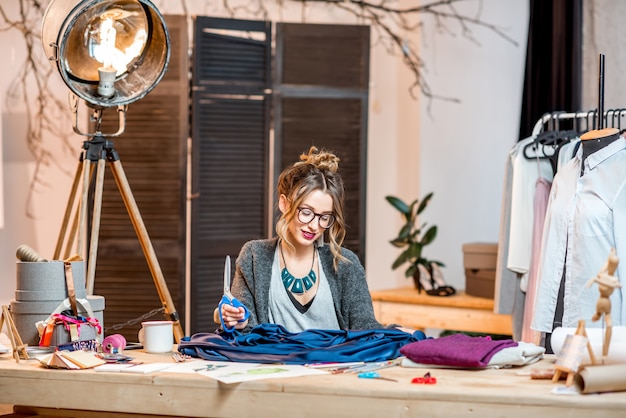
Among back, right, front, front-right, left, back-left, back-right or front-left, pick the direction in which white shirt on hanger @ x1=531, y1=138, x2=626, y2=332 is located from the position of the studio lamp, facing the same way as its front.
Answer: front-left

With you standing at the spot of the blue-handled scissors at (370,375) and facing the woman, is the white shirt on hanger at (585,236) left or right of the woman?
right

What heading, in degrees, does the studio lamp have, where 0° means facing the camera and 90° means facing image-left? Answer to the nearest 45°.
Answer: approximately 315°

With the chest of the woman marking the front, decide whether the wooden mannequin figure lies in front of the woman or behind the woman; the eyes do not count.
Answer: in front

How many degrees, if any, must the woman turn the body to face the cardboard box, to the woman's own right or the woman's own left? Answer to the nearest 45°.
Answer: approximately 135° to the woman's own left

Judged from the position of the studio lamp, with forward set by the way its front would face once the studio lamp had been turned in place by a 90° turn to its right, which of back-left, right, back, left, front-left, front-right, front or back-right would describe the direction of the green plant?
back

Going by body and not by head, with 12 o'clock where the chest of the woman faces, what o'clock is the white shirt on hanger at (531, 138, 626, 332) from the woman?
The white shirt on hanger is roughly at 8 o'clock from the woman.

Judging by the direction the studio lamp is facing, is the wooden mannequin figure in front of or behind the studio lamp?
in front

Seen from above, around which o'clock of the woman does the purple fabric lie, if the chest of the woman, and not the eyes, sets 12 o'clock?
The purple fabric is roughly at 11 o'clock from the woman.

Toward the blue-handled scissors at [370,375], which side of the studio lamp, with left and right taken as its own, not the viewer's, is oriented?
front

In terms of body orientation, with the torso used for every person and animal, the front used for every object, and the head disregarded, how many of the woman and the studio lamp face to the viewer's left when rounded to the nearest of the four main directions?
0

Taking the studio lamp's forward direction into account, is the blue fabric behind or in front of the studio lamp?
in front

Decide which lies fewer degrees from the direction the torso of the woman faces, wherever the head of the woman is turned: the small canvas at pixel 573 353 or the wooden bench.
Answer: the small canvas
